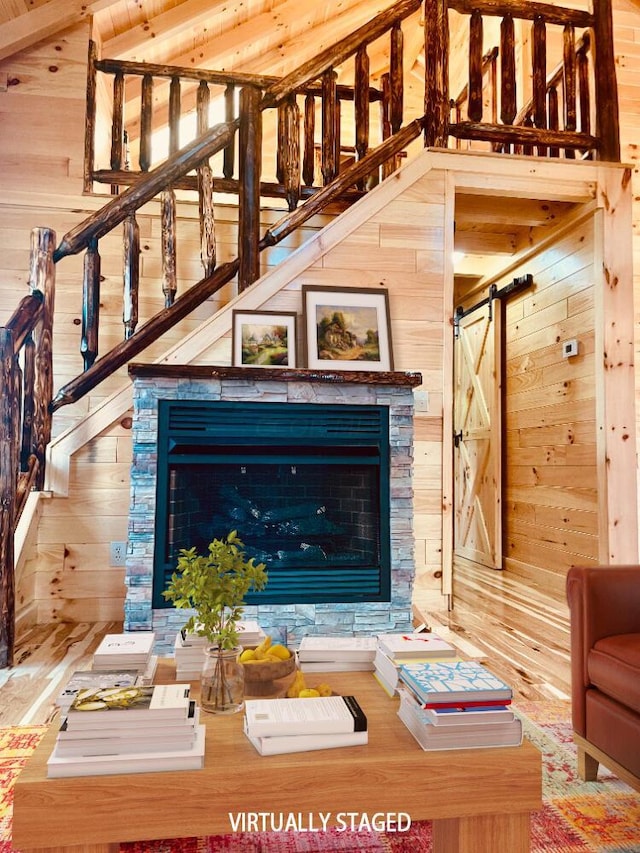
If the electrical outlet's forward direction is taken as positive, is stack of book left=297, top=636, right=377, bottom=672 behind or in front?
in front

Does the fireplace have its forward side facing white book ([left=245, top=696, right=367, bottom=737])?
yes

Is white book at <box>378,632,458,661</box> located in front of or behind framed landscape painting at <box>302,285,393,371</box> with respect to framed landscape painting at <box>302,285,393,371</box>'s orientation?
in front

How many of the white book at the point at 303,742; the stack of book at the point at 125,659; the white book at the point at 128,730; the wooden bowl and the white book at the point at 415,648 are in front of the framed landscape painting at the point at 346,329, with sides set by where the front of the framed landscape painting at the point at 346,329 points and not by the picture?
5

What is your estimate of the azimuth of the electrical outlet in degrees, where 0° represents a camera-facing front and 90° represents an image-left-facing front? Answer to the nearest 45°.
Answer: approximately 0°

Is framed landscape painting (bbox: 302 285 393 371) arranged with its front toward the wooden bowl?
yes

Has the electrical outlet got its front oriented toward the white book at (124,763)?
yes

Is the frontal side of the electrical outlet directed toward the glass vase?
yes

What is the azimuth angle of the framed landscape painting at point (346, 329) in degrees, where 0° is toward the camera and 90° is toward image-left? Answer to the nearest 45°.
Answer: approximately 0°

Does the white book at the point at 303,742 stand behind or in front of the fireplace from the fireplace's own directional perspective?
in front

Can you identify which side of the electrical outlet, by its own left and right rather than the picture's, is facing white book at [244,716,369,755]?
front

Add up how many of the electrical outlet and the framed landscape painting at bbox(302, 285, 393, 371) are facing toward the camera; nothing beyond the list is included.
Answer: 2
